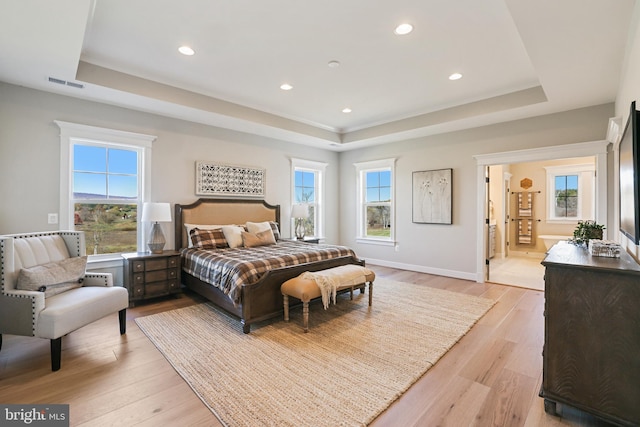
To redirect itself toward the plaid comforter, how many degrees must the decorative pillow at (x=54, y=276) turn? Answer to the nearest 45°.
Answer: approximately 45° to its left

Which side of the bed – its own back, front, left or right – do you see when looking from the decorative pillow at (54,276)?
right

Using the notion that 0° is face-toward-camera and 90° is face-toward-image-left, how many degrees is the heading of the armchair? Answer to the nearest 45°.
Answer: approximately 315°

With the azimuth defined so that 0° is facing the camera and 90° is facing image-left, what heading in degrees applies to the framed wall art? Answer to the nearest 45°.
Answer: approximately 45°

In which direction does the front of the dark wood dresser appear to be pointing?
to the viewer's left

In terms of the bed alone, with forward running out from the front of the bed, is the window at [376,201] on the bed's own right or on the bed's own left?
on the bed's own left

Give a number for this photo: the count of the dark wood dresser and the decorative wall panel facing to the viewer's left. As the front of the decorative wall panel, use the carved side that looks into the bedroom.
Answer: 1

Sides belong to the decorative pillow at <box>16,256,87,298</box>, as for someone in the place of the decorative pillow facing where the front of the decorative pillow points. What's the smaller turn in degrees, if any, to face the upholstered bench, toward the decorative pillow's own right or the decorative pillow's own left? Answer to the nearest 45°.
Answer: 0° — it already faces it

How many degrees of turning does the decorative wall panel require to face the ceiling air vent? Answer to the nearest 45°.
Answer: approximately 90° to its right

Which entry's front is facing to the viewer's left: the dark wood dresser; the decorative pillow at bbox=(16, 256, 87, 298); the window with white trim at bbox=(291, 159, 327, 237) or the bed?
the dark wood dresser

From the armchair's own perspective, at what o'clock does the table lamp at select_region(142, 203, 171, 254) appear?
The table lamp is roughly at 9 o'clock from the armchair.
